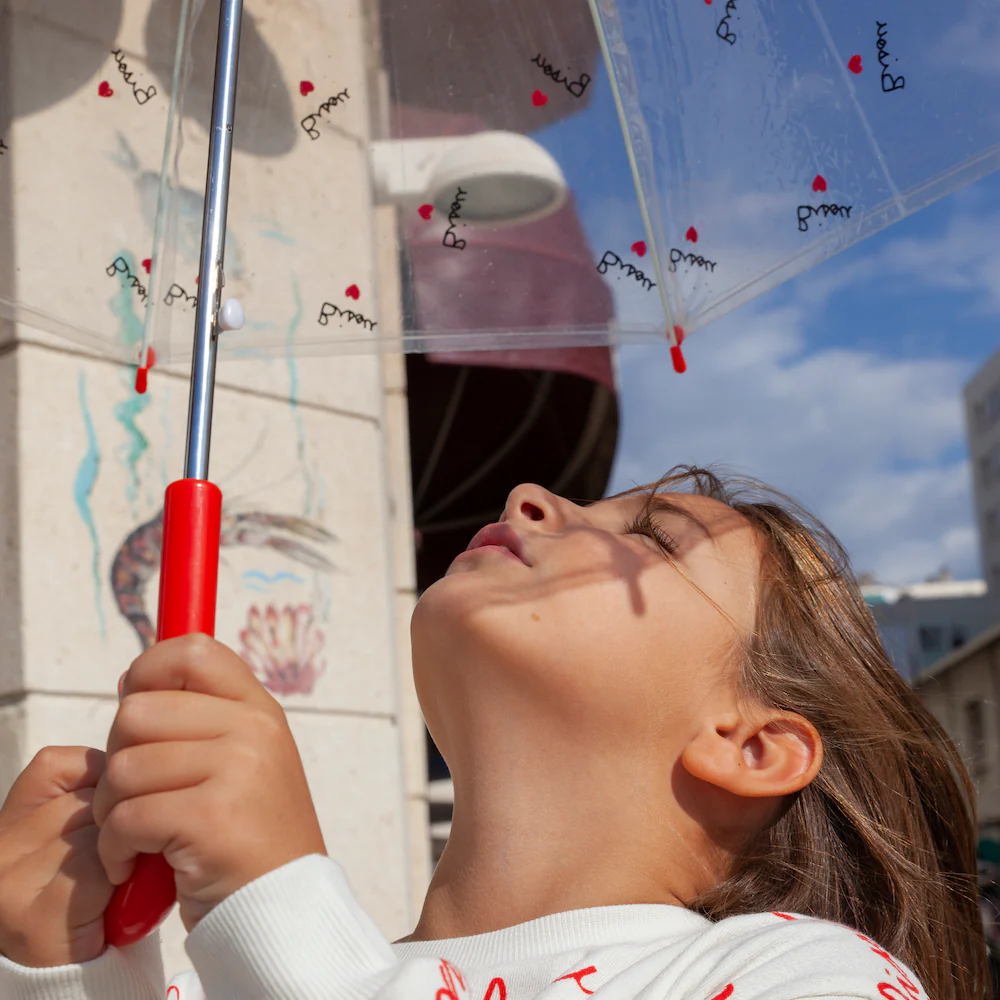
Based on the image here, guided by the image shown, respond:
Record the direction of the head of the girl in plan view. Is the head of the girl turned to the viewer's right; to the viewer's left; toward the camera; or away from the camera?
to the viewer's left

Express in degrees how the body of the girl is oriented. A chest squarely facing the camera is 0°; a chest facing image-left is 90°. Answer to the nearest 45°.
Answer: approximately 90°
